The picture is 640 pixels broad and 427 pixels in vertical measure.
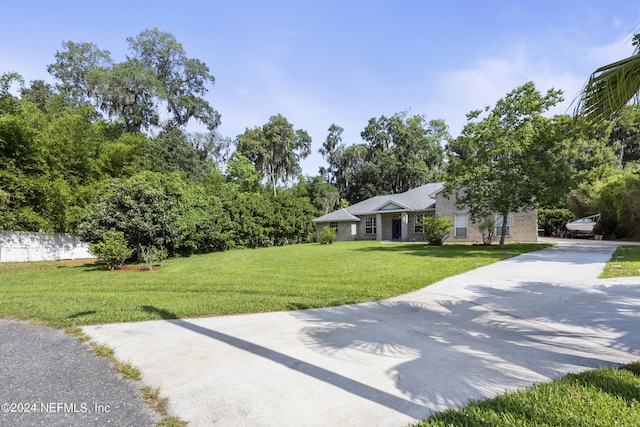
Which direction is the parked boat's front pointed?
to the viewer's left

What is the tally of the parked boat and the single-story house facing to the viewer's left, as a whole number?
1

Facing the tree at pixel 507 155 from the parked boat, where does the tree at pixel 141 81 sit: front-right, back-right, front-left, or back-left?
front-right

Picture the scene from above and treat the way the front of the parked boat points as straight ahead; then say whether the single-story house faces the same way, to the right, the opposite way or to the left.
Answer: to the left

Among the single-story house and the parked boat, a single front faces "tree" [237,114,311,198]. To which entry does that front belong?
the parked boat

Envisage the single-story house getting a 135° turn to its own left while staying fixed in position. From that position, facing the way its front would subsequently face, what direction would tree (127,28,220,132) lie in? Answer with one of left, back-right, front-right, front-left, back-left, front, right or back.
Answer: back-left

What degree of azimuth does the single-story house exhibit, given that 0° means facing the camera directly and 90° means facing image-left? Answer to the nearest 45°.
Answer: approximately 0°

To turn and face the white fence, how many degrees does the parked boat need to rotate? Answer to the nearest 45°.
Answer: approximately 45° to its left

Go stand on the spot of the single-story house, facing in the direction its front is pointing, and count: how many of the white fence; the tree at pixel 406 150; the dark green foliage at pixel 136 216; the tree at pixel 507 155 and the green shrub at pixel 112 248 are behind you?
1

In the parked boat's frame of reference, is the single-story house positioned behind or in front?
in front

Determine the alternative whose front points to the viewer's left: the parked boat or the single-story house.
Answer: the parked boat

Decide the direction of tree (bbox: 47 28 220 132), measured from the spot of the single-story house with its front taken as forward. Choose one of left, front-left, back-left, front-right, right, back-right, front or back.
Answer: right

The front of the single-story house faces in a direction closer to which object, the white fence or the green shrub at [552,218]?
the white fence

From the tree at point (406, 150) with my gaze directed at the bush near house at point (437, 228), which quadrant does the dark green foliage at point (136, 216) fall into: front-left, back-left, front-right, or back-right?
front-right

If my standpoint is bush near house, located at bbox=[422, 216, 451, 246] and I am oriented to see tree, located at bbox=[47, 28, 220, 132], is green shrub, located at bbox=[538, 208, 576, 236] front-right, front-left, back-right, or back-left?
back-right

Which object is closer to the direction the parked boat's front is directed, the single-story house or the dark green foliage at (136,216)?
the single-story house

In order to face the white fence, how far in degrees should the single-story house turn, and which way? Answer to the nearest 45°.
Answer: approximately 45° to its right
